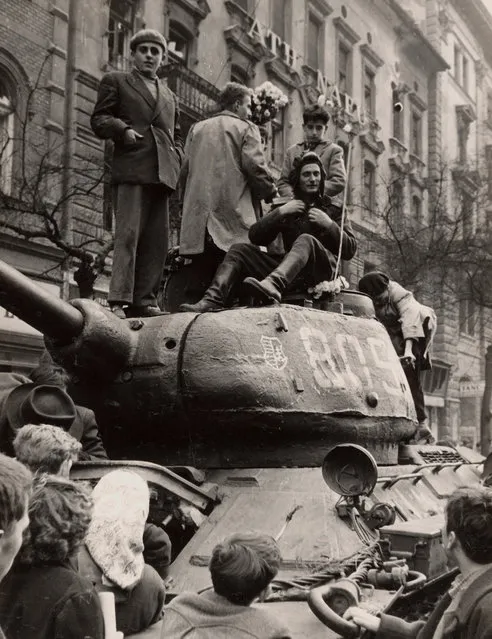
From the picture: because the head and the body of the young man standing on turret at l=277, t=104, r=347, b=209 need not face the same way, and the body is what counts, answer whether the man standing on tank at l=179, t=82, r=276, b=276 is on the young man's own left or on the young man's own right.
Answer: on the young man's own right

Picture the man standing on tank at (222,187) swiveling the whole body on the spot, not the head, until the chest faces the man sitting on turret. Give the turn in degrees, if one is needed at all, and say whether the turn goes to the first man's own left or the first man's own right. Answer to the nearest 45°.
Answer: approximately 90° to the first man's own right

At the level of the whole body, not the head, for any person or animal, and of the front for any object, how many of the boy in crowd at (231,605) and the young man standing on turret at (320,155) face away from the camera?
1

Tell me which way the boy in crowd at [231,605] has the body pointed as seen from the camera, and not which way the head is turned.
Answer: away from the camera

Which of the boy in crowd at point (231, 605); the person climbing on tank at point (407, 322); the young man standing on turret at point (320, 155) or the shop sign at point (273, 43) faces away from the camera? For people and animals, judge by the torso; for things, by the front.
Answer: the boy in crowd

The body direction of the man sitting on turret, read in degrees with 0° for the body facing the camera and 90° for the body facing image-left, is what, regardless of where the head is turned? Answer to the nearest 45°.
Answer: approximately 45°

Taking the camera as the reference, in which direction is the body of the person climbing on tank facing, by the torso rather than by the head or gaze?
to the viewer's left

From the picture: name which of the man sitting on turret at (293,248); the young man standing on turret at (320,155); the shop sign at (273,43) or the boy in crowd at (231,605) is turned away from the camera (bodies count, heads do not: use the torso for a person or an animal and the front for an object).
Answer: the boy in crowd
